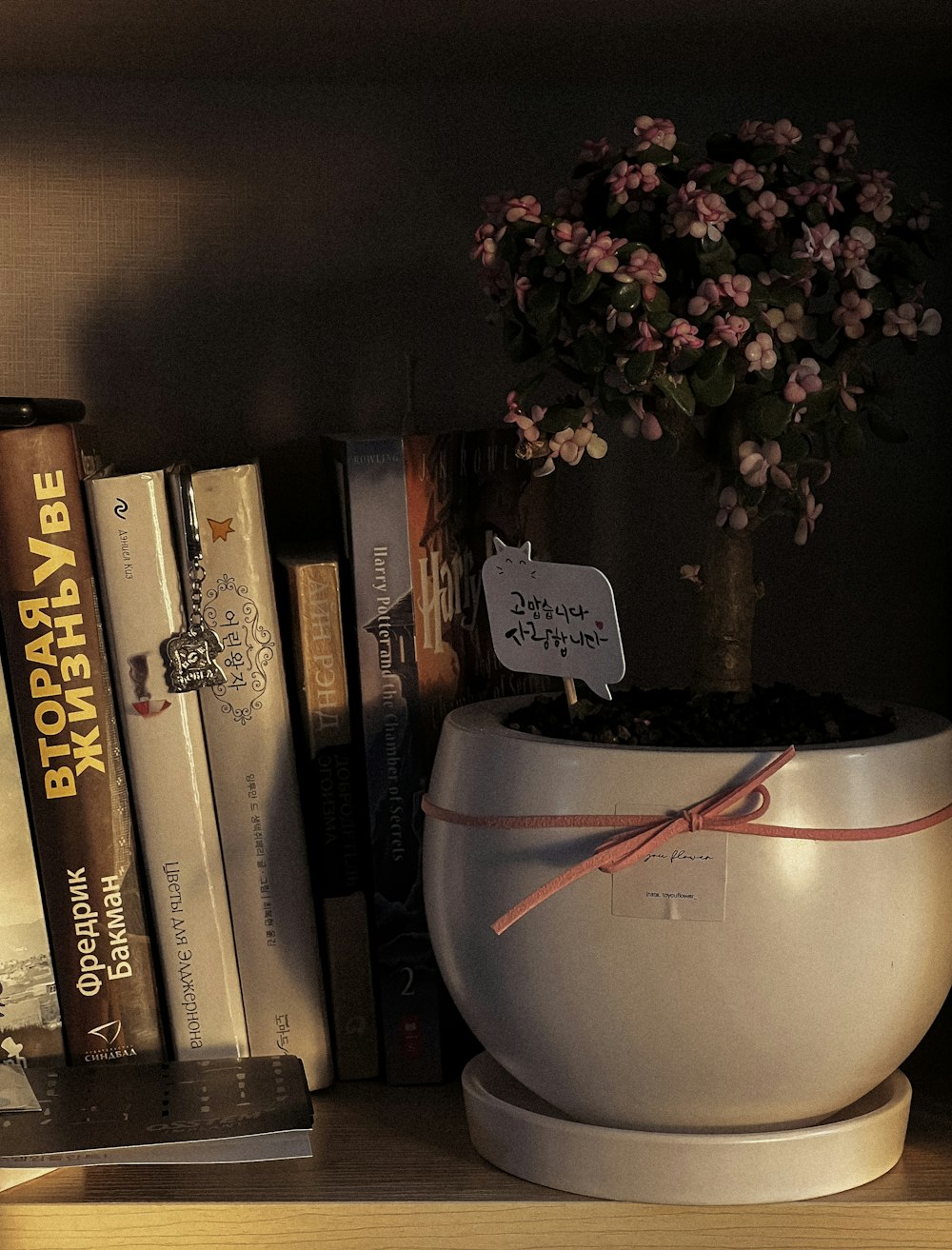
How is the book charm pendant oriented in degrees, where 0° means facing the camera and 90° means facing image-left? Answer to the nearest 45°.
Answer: approximately 0°
